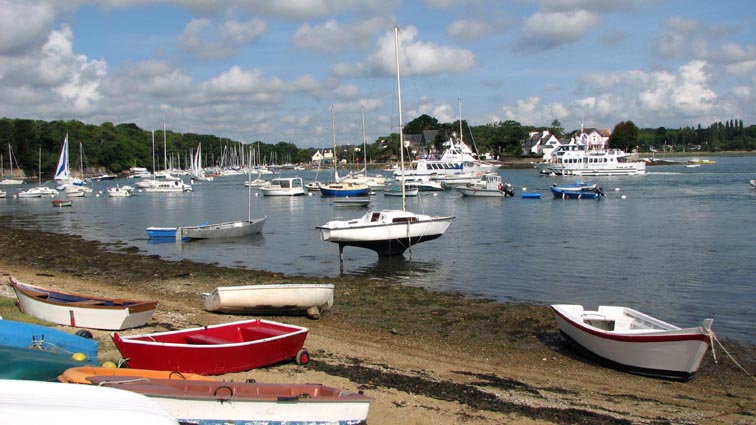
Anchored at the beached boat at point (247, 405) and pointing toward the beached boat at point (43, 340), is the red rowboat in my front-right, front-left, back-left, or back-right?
front-right

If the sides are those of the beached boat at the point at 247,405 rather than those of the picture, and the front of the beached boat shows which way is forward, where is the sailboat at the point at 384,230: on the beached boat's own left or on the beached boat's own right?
on the beached boat's own right

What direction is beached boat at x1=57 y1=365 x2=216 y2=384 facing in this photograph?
to the viewer's left

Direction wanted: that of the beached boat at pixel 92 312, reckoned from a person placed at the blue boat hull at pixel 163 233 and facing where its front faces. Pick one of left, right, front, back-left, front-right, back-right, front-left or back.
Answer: right

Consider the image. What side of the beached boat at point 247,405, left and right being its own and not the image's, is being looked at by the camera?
left

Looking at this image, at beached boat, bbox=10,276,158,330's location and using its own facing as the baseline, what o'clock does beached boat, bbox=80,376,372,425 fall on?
beached boat, bbox=80,376,372,425 is roughly at 7 o'clock from beached boat, bbox=10,276,158,330.

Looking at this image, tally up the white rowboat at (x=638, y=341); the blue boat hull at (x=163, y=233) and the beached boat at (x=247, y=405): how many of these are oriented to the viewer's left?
2

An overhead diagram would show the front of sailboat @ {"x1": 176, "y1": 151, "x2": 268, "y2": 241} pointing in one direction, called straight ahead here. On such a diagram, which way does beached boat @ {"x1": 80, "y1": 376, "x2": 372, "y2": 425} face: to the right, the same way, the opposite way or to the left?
the opposite way

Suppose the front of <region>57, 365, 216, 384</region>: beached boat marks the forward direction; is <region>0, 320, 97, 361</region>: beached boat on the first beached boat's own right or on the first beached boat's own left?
on the first beached boat's own right

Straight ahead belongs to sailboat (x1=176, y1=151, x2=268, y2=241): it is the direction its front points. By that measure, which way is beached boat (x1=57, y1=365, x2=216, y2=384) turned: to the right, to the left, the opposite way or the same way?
the opposite way

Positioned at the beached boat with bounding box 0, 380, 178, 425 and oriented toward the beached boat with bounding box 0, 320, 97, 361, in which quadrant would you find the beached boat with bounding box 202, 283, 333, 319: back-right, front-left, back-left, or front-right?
front-right
